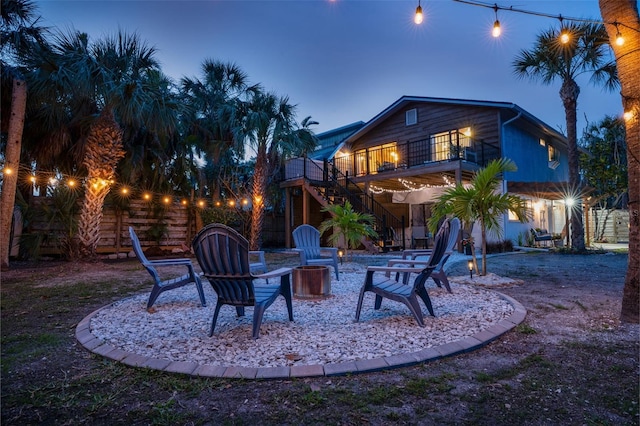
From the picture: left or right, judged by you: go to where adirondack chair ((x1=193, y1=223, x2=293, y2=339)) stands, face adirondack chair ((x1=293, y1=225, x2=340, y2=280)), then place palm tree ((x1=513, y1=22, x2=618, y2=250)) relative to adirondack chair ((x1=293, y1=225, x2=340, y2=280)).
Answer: right

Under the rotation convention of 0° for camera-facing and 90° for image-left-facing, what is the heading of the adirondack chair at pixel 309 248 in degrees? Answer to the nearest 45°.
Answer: approximately 315°

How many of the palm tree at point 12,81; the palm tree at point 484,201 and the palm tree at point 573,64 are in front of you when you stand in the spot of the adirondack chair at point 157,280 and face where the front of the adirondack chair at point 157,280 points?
2

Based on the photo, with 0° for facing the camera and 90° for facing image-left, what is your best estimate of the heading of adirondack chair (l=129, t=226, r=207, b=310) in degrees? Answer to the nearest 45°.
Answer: approximately 270°

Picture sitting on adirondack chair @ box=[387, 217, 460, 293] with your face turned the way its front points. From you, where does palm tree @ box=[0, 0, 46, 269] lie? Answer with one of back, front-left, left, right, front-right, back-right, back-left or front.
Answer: front

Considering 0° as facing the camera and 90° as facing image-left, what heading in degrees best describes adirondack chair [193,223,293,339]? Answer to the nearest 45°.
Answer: approximately 225°

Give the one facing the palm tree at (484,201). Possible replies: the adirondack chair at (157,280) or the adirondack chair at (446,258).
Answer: the adirondack chair at (157,280)

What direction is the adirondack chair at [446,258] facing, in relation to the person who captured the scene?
facing to the left of the viewer

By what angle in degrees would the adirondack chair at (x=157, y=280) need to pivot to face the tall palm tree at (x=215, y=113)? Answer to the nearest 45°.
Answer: approximately 90° to its left

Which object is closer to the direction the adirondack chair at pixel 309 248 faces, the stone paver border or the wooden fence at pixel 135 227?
the stone paver border
